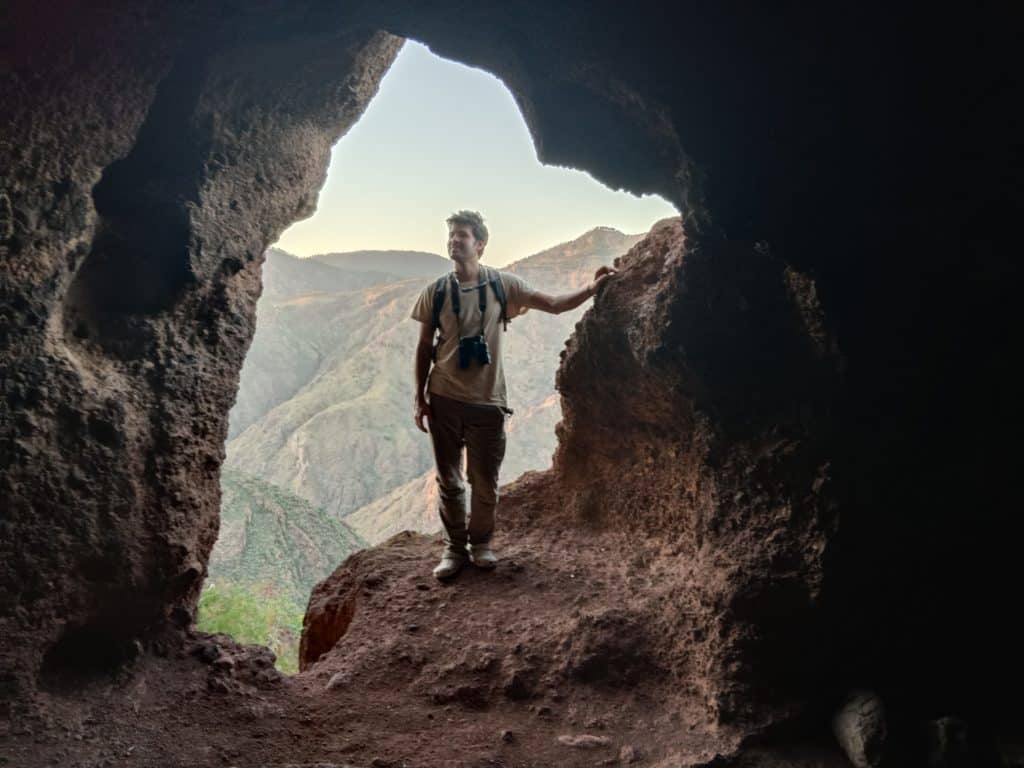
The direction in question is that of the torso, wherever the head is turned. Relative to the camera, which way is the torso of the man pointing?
toward the camera
